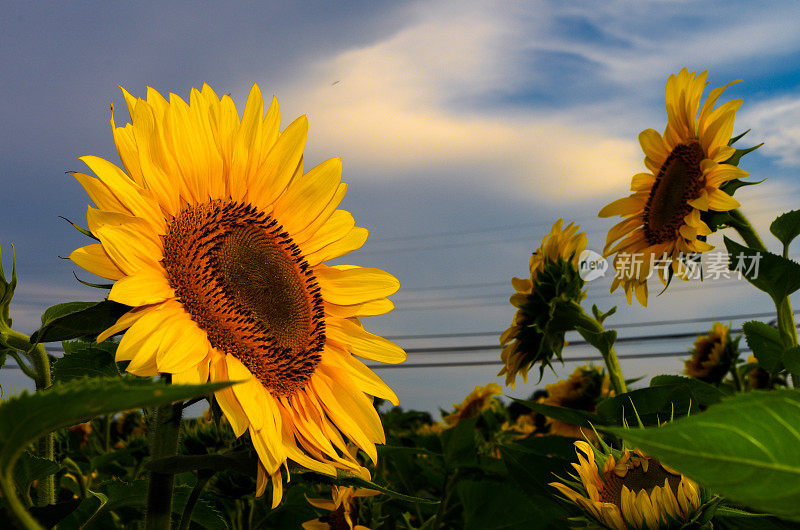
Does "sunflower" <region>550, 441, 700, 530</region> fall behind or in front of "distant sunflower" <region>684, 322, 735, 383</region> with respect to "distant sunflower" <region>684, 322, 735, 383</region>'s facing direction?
in front

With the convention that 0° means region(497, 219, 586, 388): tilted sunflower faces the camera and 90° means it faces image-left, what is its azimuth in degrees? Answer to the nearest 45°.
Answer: approximately 135°

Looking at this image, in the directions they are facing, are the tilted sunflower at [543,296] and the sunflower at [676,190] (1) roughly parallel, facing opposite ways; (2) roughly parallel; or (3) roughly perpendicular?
roughly perpendicular

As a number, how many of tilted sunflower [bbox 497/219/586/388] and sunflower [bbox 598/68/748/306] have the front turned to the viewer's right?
0

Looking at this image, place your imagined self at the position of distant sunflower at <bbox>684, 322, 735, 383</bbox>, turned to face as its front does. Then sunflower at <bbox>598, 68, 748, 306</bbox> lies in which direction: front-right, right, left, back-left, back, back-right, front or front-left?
front-left

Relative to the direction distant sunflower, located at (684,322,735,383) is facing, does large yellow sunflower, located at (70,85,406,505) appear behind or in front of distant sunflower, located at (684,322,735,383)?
in front

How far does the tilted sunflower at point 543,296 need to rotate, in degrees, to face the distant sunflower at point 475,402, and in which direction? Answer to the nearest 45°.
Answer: approximately 45° to its right

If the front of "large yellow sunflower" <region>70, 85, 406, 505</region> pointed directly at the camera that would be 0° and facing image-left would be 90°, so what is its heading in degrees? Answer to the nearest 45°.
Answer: approximately 315°

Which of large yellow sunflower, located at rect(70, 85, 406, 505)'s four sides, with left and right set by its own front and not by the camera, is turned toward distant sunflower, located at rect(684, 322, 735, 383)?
left
